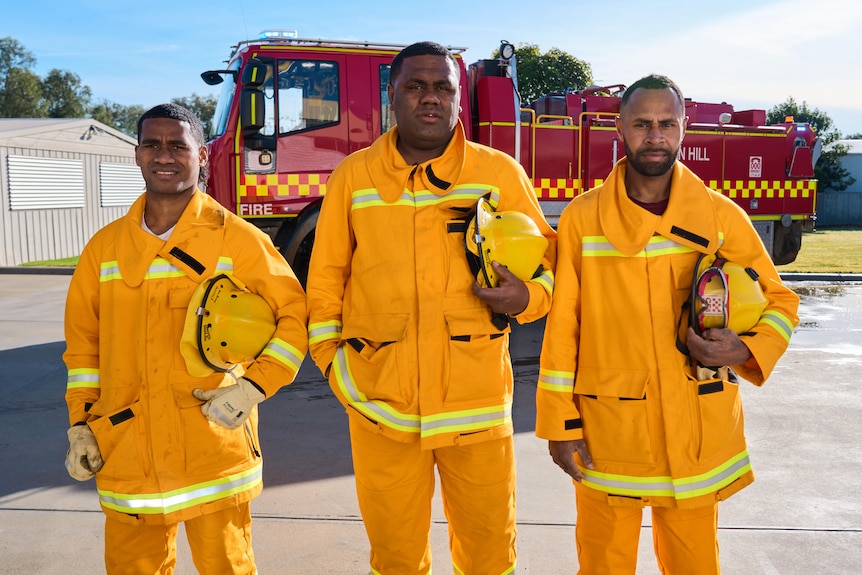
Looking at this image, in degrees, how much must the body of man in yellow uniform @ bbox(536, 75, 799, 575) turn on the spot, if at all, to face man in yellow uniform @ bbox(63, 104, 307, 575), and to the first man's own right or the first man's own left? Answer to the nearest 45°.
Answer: approximately 90° to the first man's own right

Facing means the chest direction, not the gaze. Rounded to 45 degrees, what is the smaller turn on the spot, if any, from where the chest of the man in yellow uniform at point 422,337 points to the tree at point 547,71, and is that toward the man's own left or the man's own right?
approximately 180°

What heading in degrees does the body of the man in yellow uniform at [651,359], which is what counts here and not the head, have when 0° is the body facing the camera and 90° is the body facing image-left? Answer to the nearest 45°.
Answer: approximately 0°

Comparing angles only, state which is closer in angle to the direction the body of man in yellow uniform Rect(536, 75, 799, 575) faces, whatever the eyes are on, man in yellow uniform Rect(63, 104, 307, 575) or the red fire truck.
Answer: the man in yellow uniform

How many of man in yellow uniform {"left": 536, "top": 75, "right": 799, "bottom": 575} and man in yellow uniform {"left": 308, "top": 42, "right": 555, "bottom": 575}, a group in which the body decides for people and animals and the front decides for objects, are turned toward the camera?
2

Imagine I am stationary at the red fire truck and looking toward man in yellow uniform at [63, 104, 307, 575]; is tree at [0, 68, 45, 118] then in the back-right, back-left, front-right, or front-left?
back-right

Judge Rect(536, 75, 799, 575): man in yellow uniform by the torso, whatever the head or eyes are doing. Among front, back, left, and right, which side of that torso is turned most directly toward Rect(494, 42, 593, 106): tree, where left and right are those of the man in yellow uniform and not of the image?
back

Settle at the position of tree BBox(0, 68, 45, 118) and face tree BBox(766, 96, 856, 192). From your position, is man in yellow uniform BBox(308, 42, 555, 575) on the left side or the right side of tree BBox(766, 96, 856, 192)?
right
